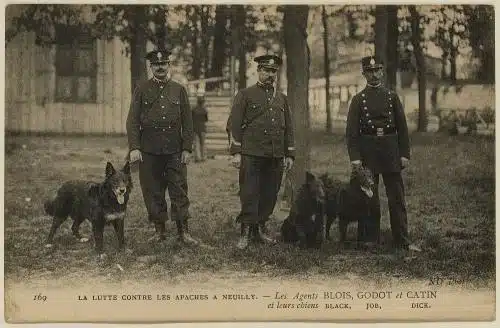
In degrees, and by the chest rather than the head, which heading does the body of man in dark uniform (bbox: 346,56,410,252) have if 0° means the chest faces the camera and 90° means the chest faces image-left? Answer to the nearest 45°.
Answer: approximately 0°

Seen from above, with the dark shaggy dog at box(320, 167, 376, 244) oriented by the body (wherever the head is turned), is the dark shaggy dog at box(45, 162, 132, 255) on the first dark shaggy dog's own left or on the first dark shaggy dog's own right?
on the first dark shaggy dog's own right

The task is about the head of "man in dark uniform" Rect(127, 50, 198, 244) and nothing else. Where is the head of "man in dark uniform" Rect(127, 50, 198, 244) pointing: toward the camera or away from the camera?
toward the camera

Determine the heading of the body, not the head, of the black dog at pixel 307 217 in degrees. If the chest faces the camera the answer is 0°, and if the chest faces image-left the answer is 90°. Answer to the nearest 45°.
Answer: approximately 315°

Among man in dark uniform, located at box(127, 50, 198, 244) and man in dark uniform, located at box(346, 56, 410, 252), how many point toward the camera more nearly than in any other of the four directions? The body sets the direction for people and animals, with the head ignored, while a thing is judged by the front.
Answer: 2

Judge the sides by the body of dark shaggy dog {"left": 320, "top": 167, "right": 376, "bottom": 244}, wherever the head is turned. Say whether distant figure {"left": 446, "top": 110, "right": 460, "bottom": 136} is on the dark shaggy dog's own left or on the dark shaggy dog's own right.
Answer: on the dark shaggy dog's own left

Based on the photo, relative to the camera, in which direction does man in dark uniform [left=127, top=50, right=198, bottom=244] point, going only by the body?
toward the camera

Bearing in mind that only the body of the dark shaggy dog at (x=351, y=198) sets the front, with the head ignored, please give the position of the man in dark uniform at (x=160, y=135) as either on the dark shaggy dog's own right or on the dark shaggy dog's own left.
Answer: on the dark shaggy dog's own right

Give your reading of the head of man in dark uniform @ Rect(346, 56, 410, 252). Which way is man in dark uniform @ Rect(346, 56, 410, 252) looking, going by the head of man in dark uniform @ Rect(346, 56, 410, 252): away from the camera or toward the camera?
toward the camera
